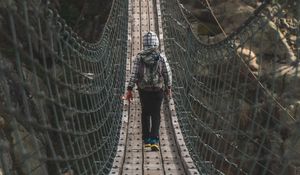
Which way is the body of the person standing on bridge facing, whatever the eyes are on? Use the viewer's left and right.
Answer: facing away from the viewer
